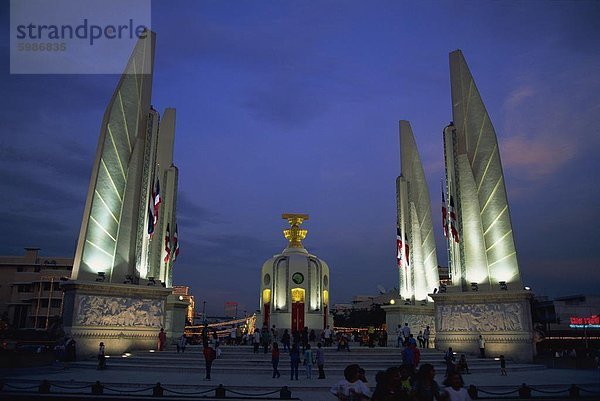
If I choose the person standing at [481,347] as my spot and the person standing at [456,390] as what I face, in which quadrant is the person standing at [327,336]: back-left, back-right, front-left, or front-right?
back-right

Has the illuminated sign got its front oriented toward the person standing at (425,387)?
yes

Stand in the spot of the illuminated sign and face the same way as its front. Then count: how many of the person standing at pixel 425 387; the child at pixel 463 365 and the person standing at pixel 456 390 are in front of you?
3

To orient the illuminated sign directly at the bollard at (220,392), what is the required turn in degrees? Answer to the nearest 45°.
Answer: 0° — it already faces it

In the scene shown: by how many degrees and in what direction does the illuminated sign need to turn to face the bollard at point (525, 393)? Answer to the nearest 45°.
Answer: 0° — it already faces it

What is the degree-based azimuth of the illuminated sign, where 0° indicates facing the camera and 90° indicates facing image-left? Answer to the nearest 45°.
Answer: approximately 0°

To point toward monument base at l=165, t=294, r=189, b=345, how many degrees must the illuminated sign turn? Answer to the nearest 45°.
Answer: approximately 45° to its right

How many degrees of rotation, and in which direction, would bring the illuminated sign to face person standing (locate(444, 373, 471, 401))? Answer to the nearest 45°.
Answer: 0° — it already faces them

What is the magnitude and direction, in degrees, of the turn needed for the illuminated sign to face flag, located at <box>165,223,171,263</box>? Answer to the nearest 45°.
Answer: approximately 45° to its right

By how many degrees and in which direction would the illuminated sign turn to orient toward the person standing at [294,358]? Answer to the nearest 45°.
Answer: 0° — it already faces them

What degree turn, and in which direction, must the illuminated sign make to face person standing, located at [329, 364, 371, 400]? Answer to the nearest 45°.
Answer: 0° — it already faces them
